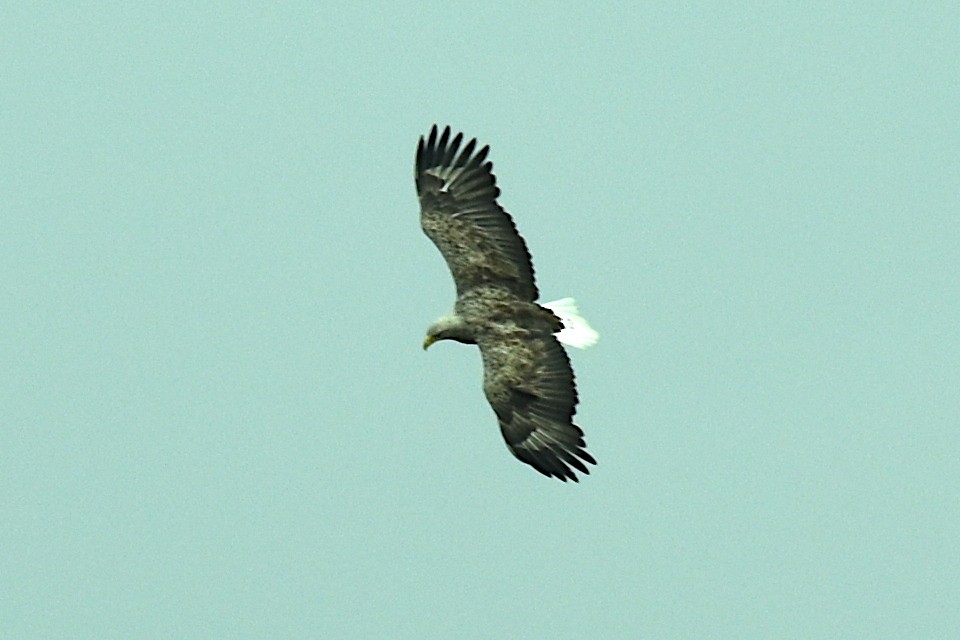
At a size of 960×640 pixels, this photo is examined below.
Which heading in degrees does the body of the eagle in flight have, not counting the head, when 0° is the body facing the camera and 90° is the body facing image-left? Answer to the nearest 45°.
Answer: approximately 90°
